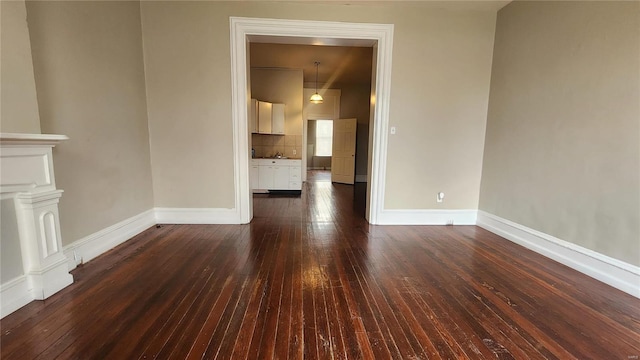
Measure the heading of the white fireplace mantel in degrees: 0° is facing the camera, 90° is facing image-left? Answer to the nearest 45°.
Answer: approximately 315°

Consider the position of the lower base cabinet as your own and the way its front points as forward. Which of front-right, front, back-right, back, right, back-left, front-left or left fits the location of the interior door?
back-left

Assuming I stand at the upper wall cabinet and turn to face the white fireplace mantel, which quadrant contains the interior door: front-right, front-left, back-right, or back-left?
back-left

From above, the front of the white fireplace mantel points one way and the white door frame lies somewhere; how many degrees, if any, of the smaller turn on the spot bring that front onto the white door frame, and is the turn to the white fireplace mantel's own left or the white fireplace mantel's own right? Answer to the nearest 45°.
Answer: approximately 45° to the white fireplace mantel's own left

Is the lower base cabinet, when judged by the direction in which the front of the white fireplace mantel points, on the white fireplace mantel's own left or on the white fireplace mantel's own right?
on the white fireplace mantel's own left

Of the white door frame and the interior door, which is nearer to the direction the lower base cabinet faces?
the white door frame

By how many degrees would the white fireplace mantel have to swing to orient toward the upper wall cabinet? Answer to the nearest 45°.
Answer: approximately 90° to its left

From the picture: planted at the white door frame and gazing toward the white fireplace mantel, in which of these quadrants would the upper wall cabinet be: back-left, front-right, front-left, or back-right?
back-right

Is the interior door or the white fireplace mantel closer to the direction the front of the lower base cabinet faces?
the white fireplace mantel

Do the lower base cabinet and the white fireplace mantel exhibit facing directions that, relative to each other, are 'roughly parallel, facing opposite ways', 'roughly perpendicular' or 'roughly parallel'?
roughly perpendicular

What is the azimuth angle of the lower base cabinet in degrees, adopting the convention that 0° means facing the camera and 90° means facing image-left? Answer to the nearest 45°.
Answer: approximately 0°
